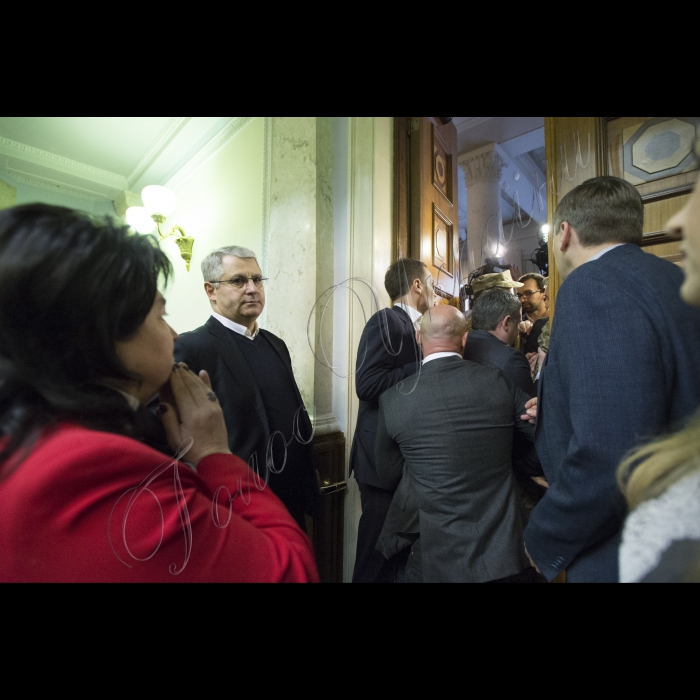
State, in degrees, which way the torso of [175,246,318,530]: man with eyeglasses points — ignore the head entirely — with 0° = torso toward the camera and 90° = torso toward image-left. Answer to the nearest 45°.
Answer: approximately 315°
